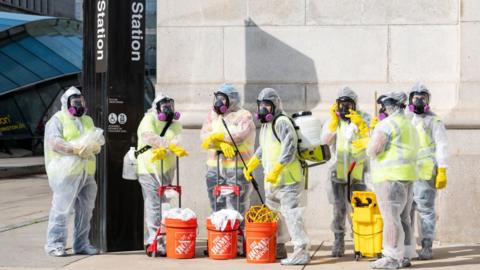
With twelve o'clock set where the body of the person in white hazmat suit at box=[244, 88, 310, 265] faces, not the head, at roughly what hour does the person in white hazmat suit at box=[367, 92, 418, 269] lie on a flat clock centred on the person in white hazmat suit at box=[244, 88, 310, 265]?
the person in white hazmat suit at box=[367, 92, 418, 269] is roughly at 8 o'clock from the person in white hazmat suit at box=[244, 88, 310, 265].

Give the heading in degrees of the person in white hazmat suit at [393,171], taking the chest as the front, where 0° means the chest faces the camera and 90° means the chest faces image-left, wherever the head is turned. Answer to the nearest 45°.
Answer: approximately 135°

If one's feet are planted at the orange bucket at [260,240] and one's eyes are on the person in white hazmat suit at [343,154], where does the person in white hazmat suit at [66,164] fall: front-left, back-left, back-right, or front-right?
back-left

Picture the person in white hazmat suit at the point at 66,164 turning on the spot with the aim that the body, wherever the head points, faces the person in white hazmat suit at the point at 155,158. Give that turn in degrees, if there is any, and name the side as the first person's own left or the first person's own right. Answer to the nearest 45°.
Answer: approximately 45° to the first person's own left

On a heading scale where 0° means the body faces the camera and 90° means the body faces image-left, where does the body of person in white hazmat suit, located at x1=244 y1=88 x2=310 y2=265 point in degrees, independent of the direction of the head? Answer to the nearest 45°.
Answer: approximately 45°

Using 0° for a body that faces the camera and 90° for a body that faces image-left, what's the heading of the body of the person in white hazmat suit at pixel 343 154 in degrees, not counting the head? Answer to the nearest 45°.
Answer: approximately 0°

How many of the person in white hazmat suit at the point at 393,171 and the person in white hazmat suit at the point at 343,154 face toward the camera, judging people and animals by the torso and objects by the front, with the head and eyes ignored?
1
